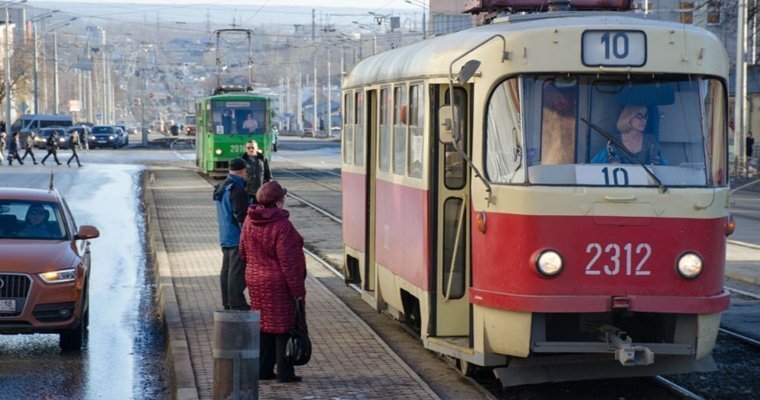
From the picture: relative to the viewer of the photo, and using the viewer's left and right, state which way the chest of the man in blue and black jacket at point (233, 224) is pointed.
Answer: facing away from the viewer and to the right of the viewer

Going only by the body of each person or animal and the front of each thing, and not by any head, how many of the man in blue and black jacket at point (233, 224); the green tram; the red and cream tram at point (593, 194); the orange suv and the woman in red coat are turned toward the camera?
3

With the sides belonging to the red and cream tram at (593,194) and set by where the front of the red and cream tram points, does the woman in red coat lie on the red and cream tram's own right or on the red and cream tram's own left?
on the red and cream tram's own right

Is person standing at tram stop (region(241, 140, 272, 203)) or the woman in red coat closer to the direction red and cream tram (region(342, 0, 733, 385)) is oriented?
the woman in red coat

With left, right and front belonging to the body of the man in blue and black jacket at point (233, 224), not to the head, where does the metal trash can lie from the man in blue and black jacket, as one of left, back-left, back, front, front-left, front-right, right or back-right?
back-right

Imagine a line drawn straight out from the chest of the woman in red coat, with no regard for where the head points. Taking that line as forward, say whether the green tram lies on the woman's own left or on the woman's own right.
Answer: on the woman's own left

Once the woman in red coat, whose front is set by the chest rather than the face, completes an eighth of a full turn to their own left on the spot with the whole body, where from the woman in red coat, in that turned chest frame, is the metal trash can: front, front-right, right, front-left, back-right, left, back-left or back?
back
